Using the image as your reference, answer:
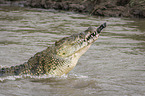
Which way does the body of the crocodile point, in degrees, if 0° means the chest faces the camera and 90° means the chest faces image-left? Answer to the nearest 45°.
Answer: approximately 270°
